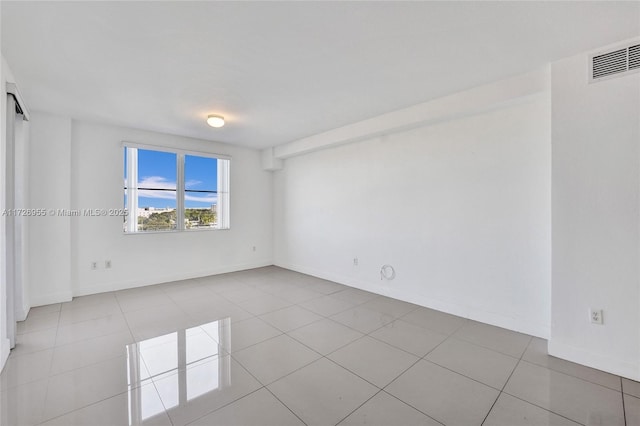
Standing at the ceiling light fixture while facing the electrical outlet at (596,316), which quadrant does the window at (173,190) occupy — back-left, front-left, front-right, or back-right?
back-left

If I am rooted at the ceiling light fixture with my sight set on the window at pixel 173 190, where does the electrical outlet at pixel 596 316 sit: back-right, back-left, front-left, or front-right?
back-right

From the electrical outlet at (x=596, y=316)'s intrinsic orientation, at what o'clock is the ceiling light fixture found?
The ceiling light fixture is roughly at 2 o'clock from the electrical outlet.

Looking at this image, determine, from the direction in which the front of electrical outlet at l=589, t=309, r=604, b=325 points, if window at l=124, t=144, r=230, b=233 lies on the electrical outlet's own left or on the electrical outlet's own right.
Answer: on the electrical outlet's own right
